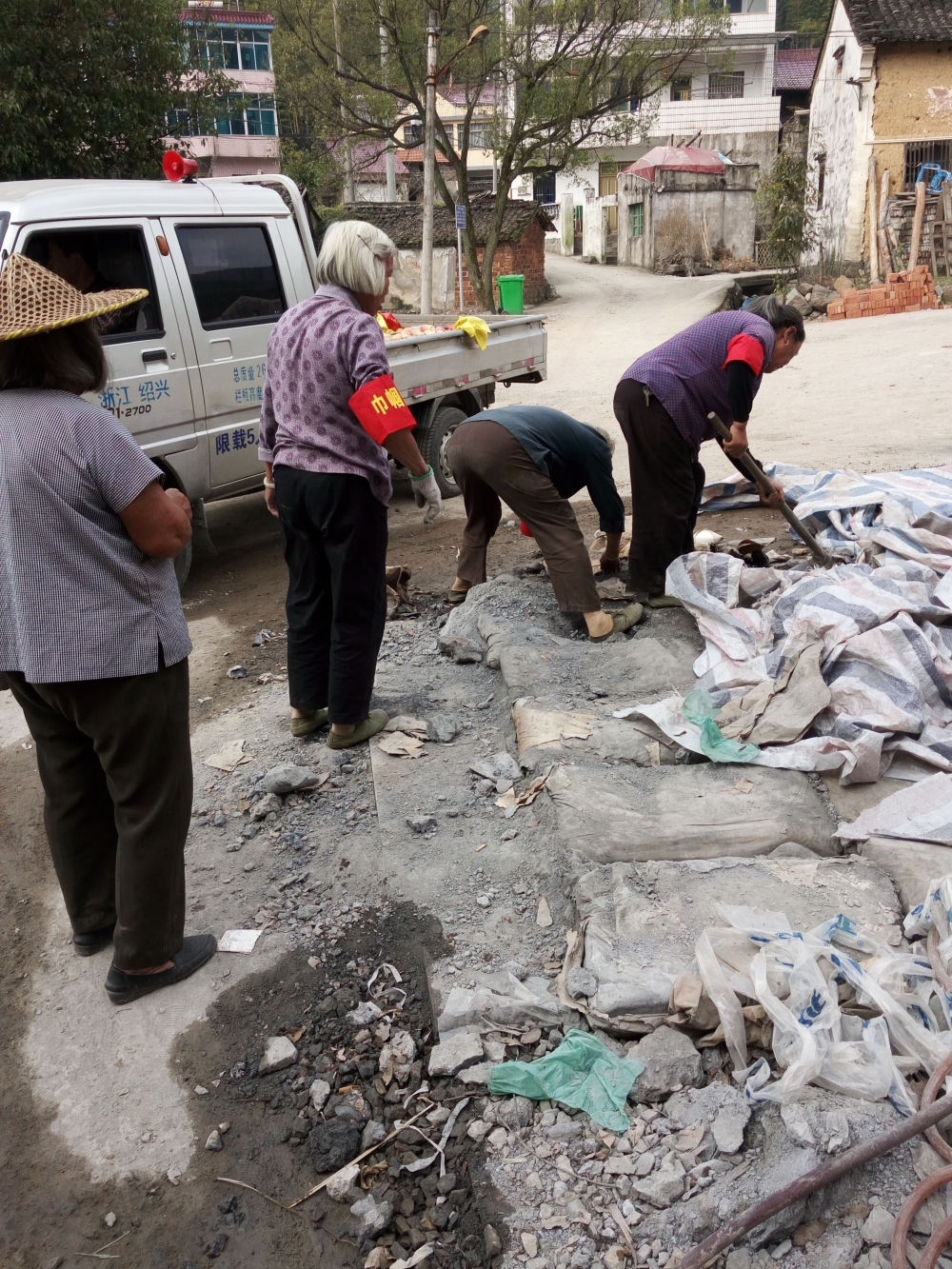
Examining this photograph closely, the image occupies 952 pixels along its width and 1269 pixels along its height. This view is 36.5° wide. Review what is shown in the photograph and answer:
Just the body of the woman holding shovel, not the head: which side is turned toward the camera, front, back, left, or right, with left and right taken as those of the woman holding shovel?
right

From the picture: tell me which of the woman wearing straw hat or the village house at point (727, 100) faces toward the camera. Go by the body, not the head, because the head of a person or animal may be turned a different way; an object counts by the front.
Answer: the village house

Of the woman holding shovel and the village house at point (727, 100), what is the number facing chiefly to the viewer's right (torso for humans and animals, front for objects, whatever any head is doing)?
1

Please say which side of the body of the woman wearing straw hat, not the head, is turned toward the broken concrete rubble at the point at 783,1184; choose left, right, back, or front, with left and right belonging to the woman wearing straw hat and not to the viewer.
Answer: right

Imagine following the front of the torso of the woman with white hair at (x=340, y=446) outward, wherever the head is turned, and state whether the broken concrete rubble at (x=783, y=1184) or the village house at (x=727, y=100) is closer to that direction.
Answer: the village house

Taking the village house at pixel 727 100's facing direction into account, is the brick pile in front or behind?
in front

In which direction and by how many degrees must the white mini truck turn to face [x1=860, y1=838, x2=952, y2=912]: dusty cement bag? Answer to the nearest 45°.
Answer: approximately 90° to its left

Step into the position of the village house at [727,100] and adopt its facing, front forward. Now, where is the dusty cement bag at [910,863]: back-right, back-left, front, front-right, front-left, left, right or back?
front

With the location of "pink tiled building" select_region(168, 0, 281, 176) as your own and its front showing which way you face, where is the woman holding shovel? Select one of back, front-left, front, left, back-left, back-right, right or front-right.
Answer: front

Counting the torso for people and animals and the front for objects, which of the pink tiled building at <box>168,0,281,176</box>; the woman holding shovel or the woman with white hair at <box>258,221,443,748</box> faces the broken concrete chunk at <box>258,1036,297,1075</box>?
the pink tiled building

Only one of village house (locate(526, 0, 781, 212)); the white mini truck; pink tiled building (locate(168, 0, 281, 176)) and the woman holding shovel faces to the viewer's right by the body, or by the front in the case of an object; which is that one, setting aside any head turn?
the woman holding shovel

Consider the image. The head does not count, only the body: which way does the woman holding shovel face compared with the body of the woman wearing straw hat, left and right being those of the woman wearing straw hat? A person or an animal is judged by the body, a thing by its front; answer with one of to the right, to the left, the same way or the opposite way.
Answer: to the right

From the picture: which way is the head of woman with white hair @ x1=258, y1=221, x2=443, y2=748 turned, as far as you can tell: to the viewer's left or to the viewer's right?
to the viewer's right

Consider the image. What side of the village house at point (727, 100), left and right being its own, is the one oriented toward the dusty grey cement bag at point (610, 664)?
front

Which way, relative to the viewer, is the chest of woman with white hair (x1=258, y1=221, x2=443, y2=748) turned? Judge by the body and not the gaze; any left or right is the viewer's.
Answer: facing away from the viewer and to the right of the viewer

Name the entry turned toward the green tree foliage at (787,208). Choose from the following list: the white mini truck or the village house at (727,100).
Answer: the village house

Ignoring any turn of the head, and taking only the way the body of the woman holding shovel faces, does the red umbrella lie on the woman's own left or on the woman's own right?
on the woman's own left

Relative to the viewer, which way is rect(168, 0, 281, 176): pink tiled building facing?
toward the camera

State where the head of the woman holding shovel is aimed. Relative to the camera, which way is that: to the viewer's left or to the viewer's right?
to the viewer's right

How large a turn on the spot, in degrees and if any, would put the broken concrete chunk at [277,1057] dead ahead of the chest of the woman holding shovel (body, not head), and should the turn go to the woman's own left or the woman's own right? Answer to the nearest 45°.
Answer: approximately 90° to the woman's own right
